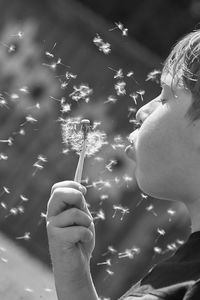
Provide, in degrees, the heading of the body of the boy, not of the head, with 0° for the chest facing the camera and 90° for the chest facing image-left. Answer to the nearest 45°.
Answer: approximately 90°

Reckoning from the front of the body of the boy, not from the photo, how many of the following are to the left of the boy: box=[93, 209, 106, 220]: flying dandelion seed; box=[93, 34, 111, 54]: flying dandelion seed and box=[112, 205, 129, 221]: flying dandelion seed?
0

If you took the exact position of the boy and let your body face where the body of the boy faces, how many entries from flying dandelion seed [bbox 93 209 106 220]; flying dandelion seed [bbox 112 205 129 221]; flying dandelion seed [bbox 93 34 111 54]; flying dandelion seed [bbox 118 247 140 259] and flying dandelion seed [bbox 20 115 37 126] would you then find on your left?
0

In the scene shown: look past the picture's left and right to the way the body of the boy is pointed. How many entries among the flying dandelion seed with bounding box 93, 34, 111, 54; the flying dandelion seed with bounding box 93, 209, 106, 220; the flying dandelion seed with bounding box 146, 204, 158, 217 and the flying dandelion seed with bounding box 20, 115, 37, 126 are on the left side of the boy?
0

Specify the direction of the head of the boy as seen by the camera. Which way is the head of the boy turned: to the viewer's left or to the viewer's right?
to the viewer's left
